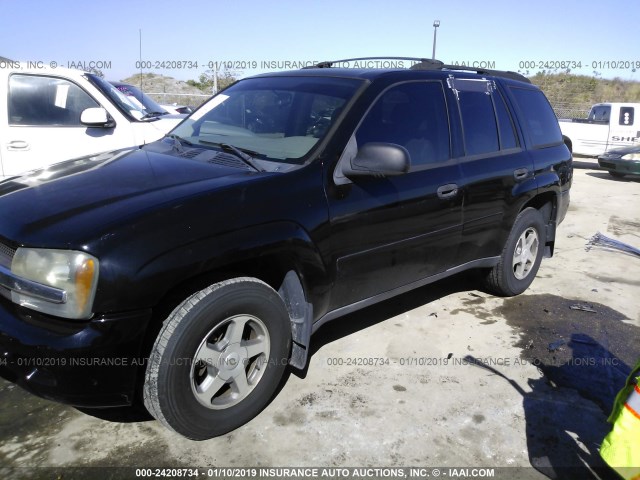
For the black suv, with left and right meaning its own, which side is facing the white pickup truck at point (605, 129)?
back

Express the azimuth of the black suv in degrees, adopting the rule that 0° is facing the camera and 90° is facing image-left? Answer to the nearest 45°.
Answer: approximately 45°

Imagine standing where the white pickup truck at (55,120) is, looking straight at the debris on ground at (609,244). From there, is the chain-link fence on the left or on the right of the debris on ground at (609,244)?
left

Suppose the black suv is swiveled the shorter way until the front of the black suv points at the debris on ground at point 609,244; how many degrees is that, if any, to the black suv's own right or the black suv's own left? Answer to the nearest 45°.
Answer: approximately 180°
